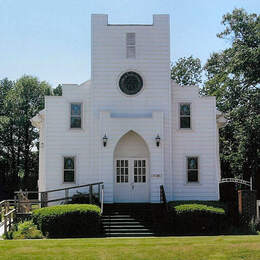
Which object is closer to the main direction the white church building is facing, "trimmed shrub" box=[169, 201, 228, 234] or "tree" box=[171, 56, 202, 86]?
the trimmed shrub

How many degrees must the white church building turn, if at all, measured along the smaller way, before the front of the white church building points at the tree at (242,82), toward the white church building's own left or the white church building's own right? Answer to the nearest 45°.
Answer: approximately 135° to the white church building's own left

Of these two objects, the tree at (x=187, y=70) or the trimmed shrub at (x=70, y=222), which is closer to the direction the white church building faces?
the trimmed shrub

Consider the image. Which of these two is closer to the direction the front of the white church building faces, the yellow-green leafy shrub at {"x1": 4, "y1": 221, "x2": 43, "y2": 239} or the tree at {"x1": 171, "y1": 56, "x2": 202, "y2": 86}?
the yellow-green leafy shrub

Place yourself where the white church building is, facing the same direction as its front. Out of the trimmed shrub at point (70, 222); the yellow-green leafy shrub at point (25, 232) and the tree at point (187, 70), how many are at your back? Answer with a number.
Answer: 1

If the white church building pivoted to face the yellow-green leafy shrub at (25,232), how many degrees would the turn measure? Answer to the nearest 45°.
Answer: approximately 45° to its right

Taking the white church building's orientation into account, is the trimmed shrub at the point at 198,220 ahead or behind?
ahead

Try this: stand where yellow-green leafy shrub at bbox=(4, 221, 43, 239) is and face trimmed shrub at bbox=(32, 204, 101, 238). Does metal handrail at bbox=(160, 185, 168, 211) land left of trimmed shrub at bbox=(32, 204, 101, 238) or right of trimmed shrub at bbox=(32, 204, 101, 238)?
left

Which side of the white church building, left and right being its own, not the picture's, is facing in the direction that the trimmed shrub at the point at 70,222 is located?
front

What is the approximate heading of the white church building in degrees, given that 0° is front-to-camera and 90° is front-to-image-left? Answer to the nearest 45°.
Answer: approximately 0°

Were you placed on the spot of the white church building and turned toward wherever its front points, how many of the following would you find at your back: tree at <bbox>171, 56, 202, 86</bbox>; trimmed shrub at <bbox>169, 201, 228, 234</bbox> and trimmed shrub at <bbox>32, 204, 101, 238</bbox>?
1

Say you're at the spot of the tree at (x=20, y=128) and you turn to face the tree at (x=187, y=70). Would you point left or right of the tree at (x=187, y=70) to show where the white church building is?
right
